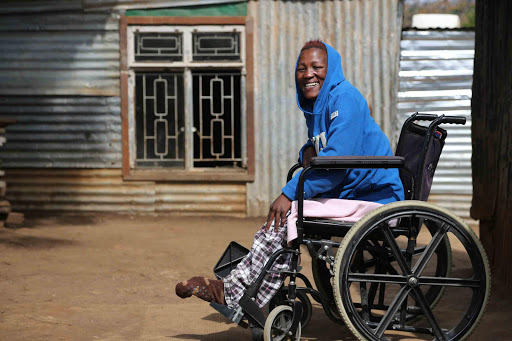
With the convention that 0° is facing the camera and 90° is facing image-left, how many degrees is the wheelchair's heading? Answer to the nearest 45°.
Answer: approximately 90°
